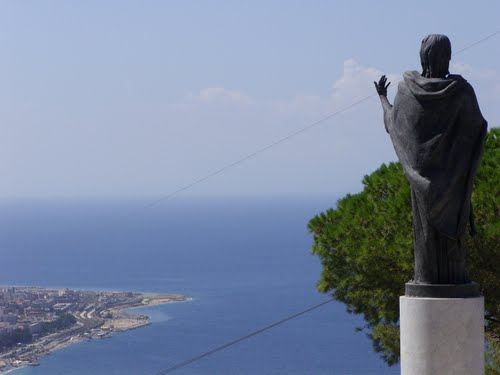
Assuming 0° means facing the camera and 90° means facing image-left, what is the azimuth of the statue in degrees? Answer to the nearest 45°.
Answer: approximately 180°

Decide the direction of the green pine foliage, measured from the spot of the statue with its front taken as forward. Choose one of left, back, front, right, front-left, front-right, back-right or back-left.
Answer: front
